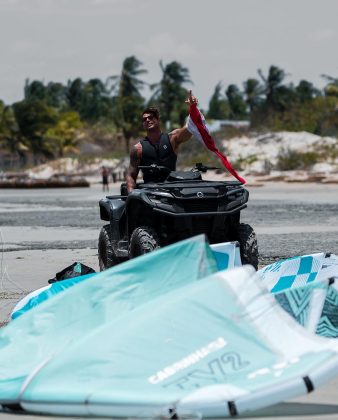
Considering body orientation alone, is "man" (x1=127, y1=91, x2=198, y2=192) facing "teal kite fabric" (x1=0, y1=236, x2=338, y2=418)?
yes

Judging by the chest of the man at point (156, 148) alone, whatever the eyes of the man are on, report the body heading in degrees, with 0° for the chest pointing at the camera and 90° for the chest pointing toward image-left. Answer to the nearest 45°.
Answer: approximately 0°

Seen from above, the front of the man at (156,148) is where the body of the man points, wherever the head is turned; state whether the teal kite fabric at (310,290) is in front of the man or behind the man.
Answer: in front

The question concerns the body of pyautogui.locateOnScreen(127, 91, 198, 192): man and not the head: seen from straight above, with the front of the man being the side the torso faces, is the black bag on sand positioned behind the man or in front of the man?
in front
